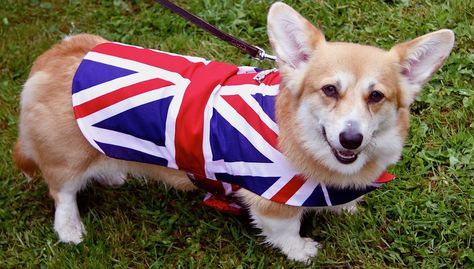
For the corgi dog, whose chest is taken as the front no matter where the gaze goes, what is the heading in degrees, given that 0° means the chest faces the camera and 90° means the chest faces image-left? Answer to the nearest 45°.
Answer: approximately 270°
